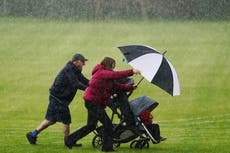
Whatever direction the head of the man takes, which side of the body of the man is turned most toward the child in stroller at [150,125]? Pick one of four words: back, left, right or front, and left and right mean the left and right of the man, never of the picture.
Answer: front

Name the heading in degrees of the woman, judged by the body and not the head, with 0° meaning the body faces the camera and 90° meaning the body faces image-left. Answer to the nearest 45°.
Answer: approximately 270°

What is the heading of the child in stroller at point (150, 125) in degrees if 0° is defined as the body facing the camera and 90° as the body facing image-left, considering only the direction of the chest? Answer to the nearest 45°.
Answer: approximately 270°

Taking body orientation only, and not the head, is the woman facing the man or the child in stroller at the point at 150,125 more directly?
the child in stroller

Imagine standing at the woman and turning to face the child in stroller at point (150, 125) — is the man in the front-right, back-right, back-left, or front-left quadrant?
back-left

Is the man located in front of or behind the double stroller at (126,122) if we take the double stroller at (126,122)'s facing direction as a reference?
behind

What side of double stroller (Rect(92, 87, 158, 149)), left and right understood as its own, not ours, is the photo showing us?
right
